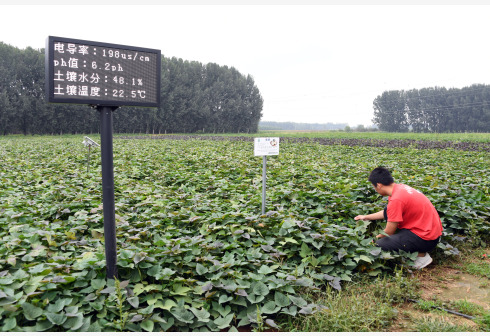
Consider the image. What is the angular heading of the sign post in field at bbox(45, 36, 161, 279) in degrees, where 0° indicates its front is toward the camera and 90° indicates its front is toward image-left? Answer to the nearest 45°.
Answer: approximately 315°

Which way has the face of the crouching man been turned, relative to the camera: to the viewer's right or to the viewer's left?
to the viewer's left

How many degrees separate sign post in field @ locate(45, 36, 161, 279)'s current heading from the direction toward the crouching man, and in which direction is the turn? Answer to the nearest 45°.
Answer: approximately 45° to its left
